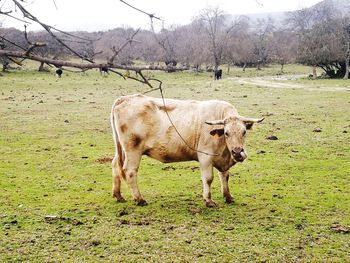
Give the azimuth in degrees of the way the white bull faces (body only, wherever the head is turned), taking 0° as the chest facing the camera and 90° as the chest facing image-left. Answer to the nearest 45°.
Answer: approximately 270°
